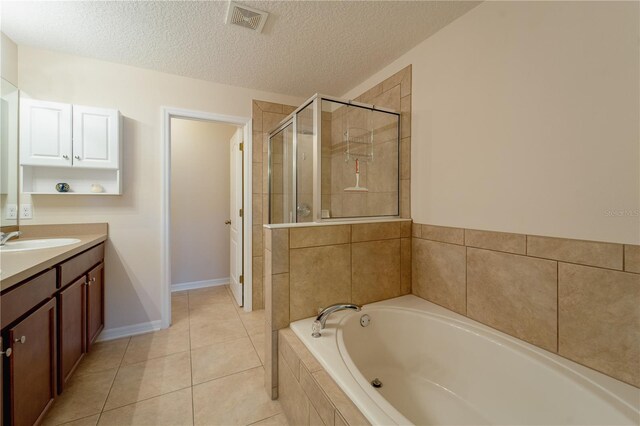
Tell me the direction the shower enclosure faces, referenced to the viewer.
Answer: facing the viewer and to the left of the viewer

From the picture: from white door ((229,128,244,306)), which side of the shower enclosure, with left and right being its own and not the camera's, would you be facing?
right

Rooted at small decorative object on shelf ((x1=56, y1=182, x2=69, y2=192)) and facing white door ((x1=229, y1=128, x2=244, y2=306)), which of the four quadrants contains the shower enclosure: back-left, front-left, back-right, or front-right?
front-right

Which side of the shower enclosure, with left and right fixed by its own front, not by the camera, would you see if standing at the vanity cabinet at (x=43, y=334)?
front

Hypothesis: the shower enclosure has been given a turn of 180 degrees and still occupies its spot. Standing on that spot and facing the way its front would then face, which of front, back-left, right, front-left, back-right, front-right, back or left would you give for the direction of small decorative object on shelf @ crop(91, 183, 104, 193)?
back-left

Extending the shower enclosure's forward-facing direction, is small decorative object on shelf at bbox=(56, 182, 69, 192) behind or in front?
in front
